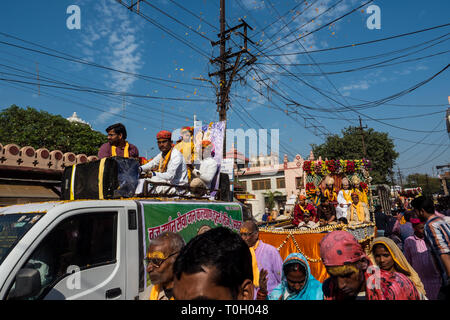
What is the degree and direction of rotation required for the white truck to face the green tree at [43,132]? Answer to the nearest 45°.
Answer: approximately 135° to its right

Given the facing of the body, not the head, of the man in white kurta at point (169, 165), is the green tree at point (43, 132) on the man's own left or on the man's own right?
on the man's own right

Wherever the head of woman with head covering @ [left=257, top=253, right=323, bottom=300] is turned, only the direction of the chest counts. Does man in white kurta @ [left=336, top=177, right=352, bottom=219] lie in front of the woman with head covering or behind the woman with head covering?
behind

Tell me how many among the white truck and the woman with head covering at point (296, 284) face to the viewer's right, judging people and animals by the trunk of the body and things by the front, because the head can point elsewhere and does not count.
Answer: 0

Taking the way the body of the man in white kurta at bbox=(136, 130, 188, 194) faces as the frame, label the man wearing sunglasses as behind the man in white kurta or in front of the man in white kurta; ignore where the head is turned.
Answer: in front

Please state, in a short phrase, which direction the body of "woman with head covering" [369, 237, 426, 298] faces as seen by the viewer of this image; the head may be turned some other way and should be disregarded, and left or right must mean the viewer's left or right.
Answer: facing the viewer and to the left of the viewer

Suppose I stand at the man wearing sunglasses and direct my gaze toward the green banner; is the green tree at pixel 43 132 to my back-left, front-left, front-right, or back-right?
front-left

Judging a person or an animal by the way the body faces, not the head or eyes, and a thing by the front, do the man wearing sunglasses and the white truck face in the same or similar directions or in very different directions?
same or similar directions

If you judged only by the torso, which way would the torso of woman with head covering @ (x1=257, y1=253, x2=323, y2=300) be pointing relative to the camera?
toward the camera

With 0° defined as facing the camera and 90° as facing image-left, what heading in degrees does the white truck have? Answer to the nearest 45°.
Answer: approximately 45°

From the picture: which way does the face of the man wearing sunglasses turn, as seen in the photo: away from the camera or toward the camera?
toward the camera

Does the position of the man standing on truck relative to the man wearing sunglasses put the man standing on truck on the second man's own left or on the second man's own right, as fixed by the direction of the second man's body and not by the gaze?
on the second man's own right
